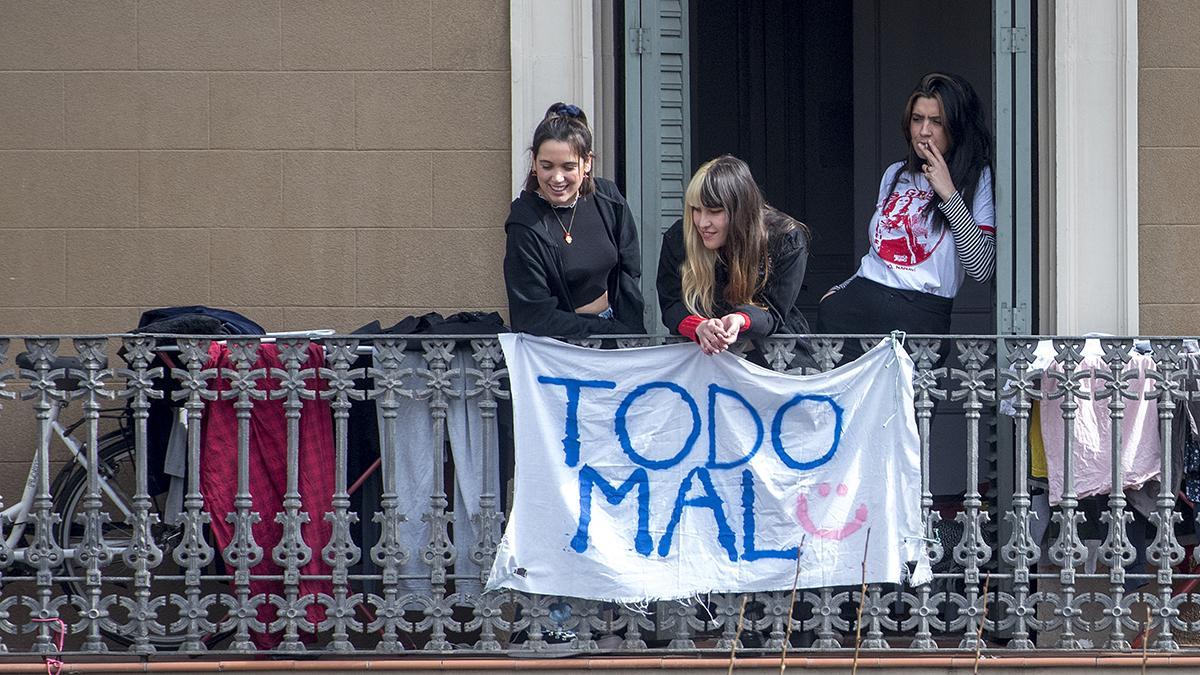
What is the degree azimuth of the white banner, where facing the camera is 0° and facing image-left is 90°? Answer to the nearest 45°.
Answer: approximately 0°

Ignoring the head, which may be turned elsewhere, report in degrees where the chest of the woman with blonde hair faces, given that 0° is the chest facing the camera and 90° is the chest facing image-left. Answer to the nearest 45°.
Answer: approximately 45°
